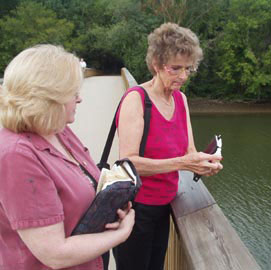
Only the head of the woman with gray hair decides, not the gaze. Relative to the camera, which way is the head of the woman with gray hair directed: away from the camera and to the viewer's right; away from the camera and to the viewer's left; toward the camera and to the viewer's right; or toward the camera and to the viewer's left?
toward the camera and to the viewer's right

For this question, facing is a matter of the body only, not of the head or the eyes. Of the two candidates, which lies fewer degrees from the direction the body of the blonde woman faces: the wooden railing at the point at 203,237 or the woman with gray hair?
the wooden railing

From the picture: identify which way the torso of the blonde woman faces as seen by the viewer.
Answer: to the viewer's right

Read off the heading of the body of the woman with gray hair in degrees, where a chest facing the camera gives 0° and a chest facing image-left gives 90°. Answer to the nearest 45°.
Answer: approximately 315°

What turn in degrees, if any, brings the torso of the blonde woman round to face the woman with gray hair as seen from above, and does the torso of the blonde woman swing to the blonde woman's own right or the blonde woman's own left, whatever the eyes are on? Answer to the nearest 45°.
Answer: approximately 45° to the blonde woman's own left

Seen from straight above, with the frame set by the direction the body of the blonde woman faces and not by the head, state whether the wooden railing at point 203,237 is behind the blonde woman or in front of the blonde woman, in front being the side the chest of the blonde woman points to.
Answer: in front
